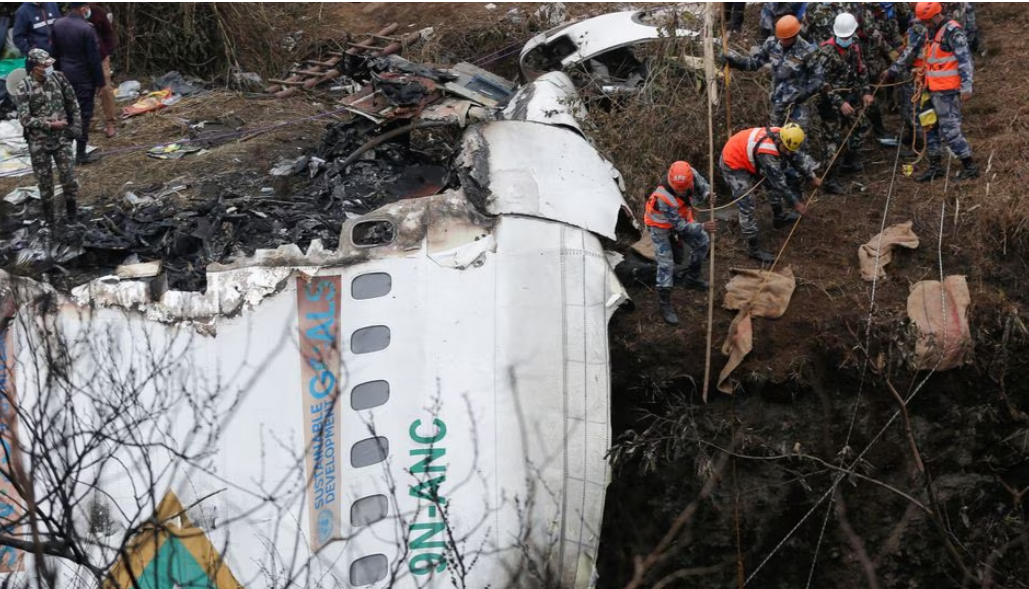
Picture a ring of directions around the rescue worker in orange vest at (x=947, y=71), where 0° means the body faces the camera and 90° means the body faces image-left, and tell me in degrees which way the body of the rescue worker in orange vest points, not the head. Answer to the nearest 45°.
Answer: approximately 45°

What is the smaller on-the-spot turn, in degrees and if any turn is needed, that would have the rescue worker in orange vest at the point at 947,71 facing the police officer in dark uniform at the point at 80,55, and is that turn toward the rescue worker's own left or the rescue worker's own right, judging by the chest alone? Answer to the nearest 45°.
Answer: approximately 45° to the rescue worker's own right

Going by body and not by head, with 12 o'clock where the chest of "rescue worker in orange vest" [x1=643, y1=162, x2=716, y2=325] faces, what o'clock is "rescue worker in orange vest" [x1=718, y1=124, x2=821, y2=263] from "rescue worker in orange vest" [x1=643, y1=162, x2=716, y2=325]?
"rescue worker in orange vest" [x1=718, y1=124, x2=821, y2=263] is roughly at 9 o'clock from "rescue worker in orange vest" [x1=643, y1=162, x2=716, y2=325].

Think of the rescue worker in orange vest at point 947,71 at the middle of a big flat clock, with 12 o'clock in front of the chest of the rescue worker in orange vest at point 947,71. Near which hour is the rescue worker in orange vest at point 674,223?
the rescue worker in orange vest at point 674,223 is roughly at 12 o'clock from the rescue worker in orange vest at point 947,71.

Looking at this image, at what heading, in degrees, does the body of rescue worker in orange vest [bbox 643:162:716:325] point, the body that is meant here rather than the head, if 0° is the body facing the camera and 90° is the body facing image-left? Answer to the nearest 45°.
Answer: approximately 315°

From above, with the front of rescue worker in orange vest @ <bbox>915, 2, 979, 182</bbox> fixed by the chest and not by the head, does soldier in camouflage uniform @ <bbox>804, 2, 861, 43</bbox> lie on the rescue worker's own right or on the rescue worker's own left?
on the rescue worker's own right

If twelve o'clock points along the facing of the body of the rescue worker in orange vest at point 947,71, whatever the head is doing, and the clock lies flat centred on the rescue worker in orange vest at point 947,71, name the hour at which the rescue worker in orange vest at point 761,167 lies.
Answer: the rescue worker in orange vest at point 761,167 is roughly at 12 o'clock from the rescue worker in orange vest at point 947,71.

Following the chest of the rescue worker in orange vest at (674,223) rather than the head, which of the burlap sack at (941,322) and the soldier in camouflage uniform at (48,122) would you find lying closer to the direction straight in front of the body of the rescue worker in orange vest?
the burlap sack

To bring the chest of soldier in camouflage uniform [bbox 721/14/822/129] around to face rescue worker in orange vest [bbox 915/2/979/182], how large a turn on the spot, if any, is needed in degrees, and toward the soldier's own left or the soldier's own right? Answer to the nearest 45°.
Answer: approximately 135° to the soldier's own left

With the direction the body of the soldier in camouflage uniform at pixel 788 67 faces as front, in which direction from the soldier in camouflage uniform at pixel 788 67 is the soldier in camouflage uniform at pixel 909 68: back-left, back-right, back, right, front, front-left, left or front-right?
left

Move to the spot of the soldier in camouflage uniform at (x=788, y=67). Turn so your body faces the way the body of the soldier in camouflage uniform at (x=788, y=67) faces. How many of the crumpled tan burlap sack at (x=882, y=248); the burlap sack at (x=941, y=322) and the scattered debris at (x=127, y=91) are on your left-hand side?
2
